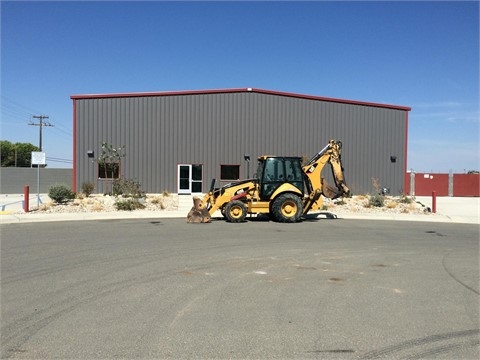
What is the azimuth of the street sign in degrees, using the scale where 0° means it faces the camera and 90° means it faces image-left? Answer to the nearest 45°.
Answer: approximately 0°

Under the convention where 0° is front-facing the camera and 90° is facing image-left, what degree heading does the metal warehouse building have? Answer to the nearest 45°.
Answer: approximately 0°

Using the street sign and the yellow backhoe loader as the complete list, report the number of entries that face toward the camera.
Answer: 1

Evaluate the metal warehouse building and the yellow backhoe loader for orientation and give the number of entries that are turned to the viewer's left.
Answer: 1

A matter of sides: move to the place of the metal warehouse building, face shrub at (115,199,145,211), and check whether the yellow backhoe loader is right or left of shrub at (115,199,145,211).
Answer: left

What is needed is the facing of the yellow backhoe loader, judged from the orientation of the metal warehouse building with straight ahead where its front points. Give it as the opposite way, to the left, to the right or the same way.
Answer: to the right

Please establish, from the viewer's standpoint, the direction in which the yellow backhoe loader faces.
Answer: facing to the left of the viewer

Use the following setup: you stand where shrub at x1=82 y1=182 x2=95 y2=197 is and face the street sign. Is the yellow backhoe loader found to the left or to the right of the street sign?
left

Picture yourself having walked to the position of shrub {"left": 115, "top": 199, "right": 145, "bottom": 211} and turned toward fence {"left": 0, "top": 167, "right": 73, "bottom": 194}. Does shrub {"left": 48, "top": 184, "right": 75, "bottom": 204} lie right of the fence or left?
left
